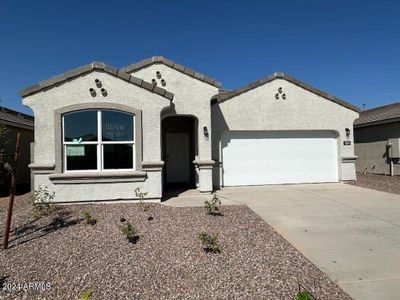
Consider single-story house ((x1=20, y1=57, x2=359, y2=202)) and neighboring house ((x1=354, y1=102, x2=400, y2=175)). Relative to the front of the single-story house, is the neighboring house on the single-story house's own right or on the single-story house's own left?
on the single-story house's own left

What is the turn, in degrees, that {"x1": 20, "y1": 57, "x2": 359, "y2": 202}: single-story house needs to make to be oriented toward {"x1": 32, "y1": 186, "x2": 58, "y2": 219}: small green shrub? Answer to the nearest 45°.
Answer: approximately 45° to its right

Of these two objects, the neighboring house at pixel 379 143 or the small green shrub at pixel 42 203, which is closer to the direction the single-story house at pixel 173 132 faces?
the small green shrub

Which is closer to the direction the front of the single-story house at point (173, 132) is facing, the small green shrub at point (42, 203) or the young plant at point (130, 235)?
the young plant

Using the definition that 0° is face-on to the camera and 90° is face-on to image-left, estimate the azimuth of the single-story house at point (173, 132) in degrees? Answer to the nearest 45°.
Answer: approximately 0°

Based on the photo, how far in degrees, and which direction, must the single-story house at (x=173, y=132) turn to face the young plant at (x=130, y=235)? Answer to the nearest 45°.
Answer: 0° — it already faces it
